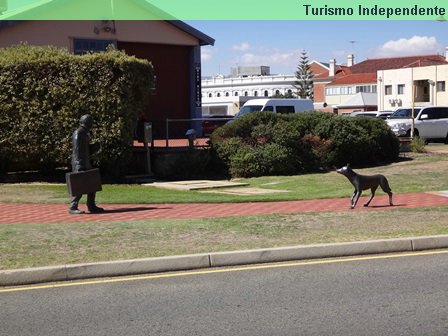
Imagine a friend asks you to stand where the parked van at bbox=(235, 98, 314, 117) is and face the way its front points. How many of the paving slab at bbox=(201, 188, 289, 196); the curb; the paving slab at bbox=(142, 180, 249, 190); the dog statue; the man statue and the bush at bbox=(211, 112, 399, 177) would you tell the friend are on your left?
6

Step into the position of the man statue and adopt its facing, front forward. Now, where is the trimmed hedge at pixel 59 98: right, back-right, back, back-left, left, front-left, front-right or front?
left

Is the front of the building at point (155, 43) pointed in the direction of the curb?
yes

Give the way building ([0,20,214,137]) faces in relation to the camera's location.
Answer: facing the viewer

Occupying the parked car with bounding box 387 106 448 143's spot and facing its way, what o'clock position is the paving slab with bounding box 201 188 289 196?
The paving slab is roughly at 11 o'clock from the parked car.

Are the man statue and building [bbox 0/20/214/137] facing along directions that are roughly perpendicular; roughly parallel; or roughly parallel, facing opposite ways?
roughly perpendicular

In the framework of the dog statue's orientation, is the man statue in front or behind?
in front

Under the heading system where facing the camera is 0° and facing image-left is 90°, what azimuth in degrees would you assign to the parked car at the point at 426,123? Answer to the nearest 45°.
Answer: approximately 45°

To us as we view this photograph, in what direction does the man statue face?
facing to the right of the viewer

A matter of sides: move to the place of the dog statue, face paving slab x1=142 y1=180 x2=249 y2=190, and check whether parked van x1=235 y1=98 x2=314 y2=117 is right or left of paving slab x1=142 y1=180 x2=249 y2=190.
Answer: right

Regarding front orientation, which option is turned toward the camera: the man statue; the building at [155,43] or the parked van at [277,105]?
the building

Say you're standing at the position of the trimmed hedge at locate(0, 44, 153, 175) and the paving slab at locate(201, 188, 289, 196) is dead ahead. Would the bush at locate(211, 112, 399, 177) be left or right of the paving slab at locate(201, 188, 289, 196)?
left

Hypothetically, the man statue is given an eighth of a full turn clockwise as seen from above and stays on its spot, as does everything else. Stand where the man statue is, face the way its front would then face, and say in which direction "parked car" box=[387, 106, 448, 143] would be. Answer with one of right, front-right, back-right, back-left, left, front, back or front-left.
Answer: left

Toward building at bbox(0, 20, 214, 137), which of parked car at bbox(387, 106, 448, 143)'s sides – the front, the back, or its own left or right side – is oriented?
front

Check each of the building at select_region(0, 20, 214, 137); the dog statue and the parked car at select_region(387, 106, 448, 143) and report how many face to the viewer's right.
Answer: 0

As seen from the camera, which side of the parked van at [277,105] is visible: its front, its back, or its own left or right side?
left

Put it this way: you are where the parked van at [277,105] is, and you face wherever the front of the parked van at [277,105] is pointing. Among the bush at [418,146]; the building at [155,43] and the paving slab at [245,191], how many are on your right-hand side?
0

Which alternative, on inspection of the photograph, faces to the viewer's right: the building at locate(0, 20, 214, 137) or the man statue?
the man statue

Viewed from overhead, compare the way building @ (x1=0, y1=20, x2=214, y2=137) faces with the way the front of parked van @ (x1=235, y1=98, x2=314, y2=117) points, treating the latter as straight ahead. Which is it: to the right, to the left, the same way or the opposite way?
to the left

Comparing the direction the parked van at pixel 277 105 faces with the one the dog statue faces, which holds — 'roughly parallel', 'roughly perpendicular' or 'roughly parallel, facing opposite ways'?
roughly parallel

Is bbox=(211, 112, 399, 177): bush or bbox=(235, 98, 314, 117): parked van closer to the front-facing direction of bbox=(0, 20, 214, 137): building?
the bush
